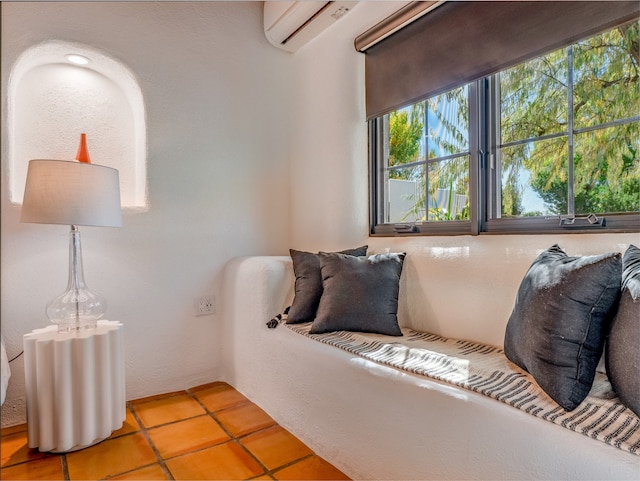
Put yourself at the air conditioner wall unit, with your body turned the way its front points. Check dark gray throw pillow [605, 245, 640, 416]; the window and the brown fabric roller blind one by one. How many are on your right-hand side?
0

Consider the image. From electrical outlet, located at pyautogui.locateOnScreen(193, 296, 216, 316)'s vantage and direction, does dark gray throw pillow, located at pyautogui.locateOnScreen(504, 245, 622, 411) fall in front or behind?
in front

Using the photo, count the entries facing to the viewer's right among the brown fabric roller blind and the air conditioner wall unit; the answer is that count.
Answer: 0

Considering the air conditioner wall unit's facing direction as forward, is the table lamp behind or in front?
in front

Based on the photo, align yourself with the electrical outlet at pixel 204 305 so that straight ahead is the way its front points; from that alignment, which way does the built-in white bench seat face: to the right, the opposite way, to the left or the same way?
to the right

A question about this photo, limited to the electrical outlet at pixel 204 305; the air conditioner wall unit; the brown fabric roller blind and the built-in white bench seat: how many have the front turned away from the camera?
0

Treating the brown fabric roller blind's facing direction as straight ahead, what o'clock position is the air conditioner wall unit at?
The air conditioner wall unit is roughly at 2 o'clock from the brown fabric roller blind.

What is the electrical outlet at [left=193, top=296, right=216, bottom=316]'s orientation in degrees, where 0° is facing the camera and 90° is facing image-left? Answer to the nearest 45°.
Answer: approximately 0°

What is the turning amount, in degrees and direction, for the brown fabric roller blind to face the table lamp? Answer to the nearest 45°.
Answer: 0° — it already faces it

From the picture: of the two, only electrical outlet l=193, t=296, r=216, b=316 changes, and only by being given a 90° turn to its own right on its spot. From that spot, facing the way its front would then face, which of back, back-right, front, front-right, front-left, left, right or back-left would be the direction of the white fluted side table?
front-left

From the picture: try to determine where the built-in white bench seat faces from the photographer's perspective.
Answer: facing the viewer and to the left of the viewer

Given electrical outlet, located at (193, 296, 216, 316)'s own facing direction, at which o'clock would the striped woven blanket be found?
The striped woven blanket is roughly at 11 o'clock from the electrical outlet.

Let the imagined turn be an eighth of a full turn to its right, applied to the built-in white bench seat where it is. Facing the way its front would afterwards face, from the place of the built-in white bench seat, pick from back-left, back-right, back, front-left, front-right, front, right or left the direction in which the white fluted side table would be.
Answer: front

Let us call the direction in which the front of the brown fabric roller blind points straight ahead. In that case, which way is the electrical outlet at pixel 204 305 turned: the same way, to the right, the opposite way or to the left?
to the left
